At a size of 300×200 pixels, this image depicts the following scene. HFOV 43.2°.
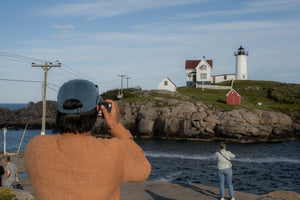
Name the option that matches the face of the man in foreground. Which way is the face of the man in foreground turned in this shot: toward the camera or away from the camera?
away from the camera

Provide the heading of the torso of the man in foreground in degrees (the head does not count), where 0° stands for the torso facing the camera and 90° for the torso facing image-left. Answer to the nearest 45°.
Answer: approximately 180°
